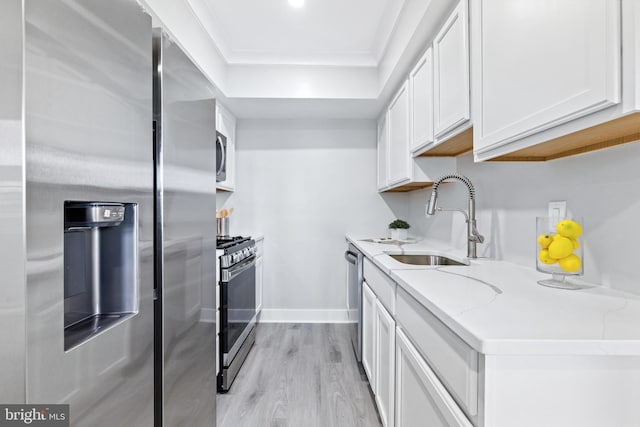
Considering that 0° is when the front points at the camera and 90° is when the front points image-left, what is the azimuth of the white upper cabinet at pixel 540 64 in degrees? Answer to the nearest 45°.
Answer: approximately 45°

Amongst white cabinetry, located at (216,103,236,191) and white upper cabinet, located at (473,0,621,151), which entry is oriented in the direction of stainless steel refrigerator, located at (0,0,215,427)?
the white upper cabinet

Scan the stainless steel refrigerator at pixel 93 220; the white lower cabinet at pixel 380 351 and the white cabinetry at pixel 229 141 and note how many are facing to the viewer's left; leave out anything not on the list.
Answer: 1

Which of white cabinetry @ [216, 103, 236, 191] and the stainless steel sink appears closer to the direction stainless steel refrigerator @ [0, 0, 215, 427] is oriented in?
the stainless steel sink

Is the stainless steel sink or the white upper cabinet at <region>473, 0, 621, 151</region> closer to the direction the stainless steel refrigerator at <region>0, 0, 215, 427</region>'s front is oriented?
the white upper cabinet

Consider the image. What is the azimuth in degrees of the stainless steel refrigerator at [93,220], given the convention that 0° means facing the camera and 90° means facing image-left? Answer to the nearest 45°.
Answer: approximately 315°

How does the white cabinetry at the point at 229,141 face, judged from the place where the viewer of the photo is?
facing to the right of the viewer

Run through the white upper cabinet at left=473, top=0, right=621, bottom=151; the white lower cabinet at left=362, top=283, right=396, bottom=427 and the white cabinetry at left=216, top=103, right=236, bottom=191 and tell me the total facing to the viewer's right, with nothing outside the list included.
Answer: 1

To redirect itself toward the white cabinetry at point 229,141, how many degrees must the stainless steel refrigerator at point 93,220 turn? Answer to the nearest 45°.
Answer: approximately 90° to its left

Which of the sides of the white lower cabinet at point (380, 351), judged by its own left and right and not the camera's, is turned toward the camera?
left

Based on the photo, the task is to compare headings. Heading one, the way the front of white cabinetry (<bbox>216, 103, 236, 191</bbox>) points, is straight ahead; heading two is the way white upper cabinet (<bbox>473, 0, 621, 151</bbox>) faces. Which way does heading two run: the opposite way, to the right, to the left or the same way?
the opposite way
